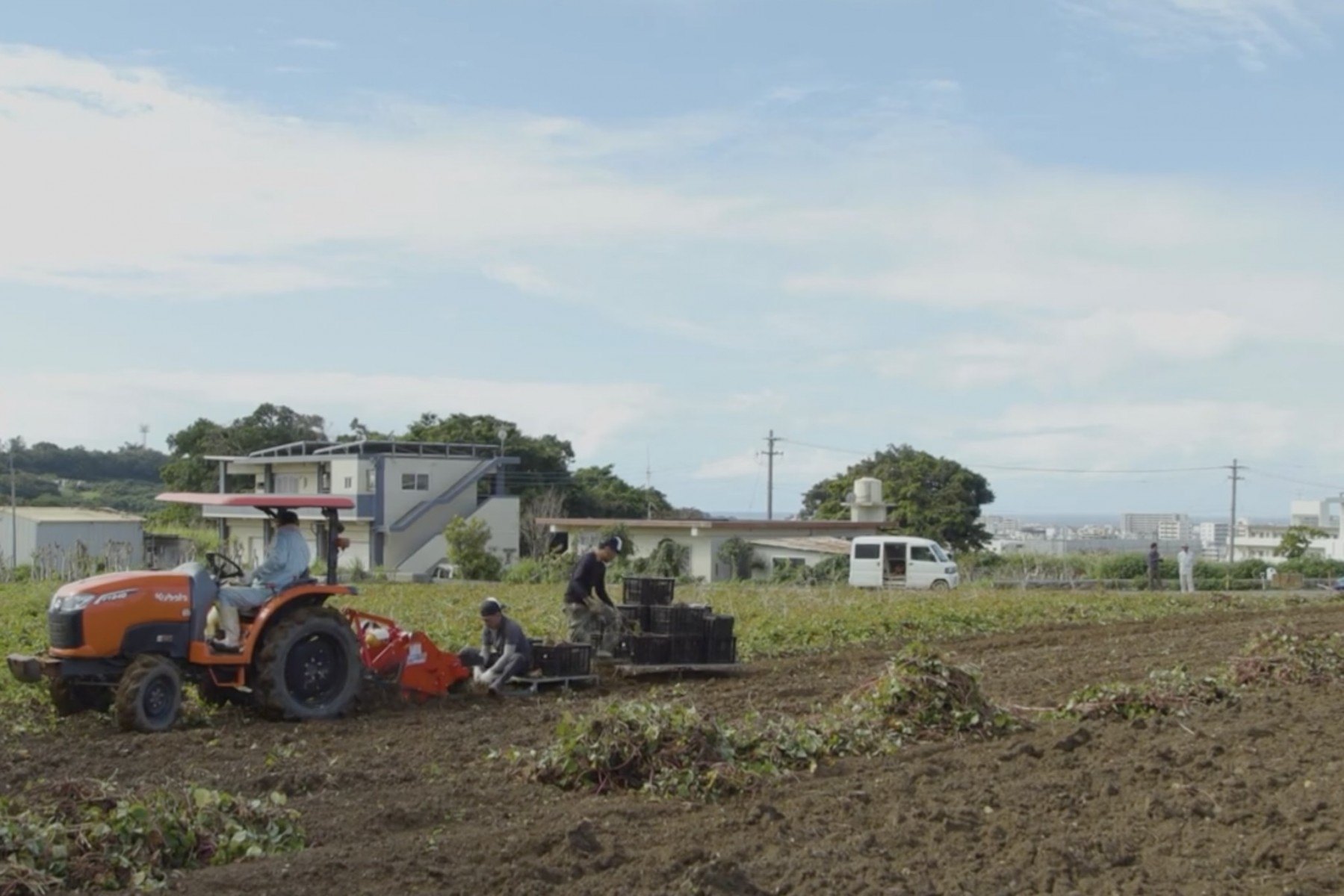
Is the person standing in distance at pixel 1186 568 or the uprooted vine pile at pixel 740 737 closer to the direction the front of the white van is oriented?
the person standing in distance

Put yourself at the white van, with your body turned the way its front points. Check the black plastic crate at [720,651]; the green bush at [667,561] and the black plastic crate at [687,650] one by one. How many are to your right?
2

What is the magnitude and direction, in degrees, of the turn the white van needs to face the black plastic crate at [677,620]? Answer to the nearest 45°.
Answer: approximately 90° to its right

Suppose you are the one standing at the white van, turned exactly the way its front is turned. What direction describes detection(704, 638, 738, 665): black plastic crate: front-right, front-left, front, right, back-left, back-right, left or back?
right

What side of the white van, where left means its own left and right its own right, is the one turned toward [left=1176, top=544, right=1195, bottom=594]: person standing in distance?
front

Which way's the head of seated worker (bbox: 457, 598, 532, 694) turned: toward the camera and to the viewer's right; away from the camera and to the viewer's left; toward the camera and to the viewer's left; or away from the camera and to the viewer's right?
toward the camera and to the viewer's left

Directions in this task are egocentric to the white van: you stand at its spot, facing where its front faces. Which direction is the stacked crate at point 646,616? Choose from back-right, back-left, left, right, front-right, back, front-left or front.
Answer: right

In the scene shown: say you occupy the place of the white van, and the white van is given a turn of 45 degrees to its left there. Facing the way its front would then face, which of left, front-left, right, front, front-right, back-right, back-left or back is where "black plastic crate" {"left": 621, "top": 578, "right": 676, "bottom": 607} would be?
back-right

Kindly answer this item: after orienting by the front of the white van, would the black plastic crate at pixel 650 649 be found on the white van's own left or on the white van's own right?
on the white van's own right

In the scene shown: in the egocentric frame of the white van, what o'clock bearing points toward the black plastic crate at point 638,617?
The black plastic crate is roughly at 3 o'clock from the white van.

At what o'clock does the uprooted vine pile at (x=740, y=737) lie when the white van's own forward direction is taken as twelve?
The uprooted vine pile is roughly at 3 o'clock from the white van.

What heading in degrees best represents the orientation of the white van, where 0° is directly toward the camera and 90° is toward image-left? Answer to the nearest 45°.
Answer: approximately 270°

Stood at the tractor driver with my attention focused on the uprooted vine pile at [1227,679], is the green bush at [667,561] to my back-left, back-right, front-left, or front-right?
front-left

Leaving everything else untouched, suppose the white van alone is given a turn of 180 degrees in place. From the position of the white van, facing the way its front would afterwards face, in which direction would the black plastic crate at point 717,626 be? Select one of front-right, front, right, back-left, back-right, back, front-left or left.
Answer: left
